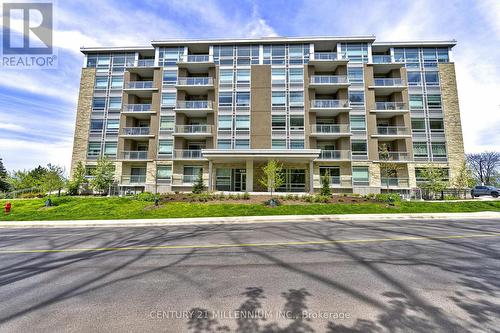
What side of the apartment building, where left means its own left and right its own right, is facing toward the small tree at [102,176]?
right

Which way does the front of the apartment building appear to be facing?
toward the camera

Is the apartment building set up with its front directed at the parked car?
no
